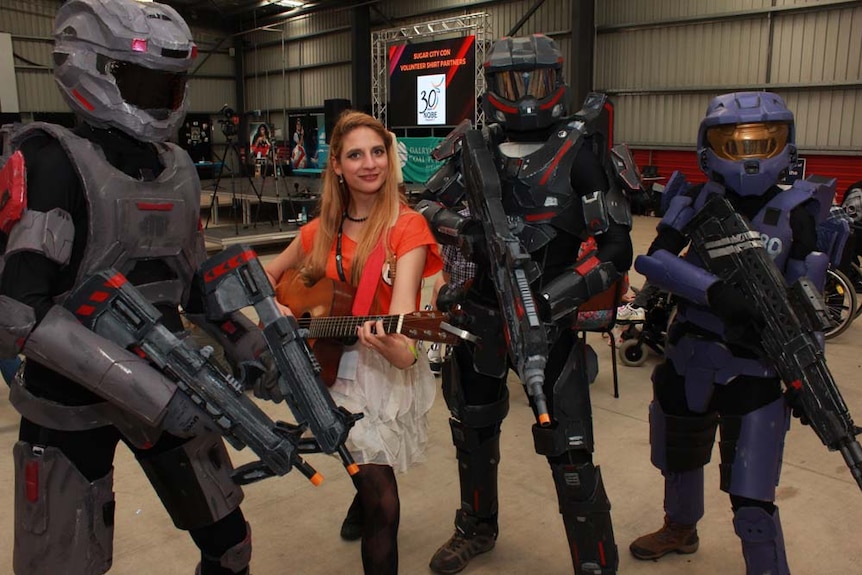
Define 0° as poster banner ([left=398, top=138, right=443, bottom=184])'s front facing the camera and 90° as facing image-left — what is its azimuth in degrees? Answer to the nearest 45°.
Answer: approximately 0°

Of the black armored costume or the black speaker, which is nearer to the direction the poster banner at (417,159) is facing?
the black armored costume

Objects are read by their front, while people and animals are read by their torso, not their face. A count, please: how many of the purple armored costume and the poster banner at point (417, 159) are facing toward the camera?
2

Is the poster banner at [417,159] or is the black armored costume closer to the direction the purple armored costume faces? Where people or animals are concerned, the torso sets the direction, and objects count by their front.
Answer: the black armored costume

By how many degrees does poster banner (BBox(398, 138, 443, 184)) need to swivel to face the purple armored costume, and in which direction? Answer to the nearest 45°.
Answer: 0° — it already faces it

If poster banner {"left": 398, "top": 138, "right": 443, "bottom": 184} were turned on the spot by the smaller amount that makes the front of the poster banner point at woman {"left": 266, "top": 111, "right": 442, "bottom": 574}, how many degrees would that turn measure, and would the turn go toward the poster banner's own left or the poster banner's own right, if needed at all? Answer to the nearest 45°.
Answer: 0° — it already faces them

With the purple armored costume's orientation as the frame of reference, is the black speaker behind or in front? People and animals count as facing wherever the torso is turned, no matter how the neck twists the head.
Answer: behind

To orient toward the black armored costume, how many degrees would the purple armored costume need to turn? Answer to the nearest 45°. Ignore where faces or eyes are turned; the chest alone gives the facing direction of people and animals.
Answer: approximately 90° to its right

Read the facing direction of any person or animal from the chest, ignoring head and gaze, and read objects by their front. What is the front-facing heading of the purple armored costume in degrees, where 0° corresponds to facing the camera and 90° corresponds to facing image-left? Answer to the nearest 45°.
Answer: approximately 0°

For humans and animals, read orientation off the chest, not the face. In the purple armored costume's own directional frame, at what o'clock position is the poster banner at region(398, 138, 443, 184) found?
The poster banner is roughly at 5 o'clock from the purple armored costume.

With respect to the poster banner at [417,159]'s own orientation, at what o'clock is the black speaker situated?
The black speaker is roughly at 3 o'clock from the poster banner.
